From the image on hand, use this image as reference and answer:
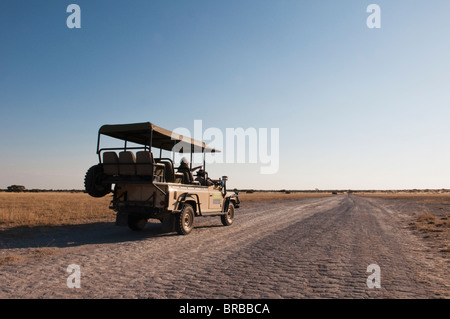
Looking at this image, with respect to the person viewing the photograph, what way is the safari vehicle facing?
facing away from the viewer and to the right of the viewer
